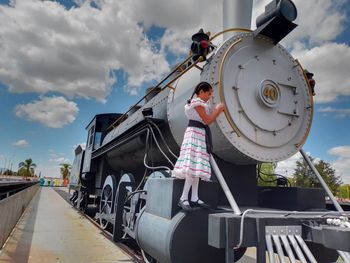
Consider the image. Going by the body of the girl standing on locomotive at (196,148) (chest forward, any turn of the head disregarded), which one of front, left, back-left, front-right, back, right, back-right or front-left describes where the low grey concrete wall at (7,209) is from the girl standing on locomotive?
back-left

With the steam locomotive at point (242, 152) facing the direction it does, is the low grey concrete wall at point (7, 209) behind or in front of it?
behind

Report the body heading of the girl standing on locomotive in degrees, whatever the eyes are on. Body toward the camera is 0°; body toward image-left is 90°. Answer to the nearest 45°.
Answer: approximately 270°

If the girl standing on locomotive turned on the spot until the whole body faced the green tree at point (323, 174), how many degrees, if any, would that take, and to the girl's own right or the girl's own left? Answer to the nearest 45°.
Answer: approximately 45° to the girl's own left

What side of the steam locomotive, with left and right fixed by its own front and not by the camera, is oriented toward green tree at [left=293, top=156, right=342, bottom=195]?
left
